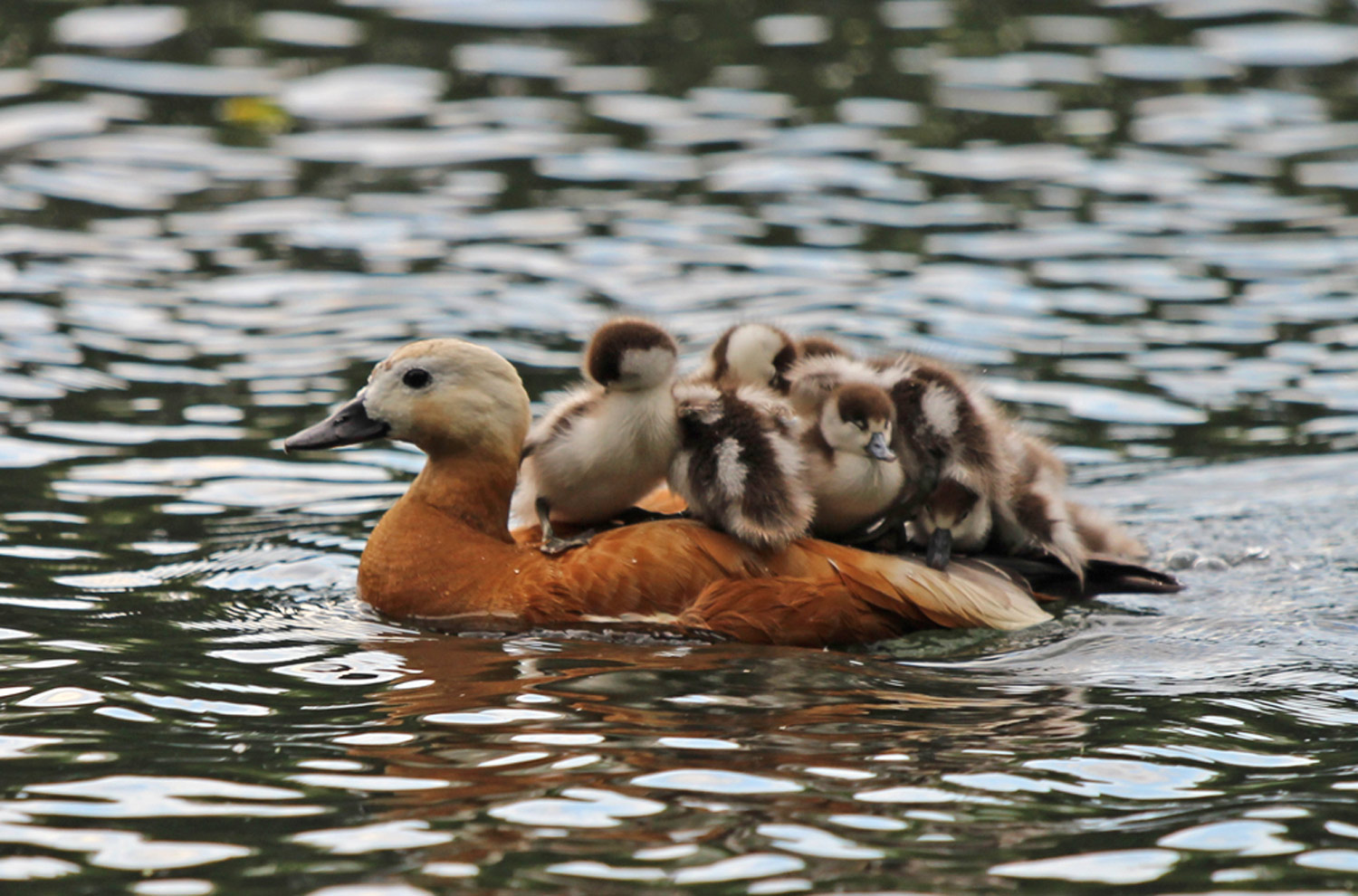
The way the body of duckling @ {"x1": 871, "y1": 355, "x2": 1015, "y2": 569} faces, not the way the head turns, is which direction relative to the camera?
toward the camera

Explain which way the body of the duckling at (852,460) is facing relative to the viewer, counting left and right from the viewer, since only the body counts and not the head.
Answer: facing the viewer and to the right of the viewer

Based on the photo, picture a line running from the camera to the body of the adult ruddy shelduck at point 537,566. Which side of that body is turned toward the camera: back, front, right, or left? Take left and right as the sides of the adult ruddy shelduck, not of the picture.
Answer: left

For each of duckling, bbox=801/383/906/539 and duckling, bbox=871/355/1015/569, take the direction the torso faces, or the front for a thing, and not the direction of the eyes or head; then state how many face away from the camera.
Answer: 0

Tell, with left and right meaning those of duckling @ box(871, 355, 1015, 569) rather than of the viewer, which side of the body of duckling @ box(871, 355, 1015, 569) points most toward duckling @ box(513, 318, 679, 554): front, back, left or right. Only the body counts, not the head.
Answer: right

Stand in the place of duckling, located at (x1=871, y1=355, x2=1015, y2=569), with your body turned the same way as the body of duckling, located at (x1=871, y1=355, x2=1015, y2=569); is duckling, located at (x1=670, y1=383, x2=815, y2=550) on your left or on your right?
on your right

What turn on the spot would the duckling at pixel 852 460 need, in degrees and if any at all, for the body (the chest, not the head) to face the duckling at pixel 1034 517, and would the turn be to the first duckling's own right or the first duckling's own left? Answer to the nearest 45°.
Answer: approximately 90° to the first duckling's own left
